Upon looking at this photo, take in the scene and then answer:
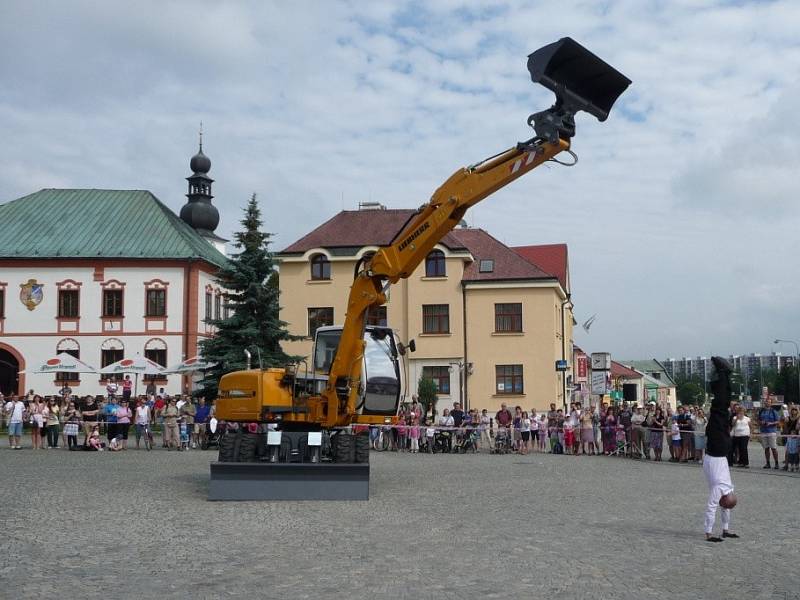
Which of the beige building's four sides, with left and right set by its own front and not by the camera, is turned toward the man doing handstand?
front

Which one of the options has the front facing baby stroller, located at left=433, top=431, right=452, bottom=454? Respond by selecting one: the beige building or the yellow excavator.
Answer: the beige building

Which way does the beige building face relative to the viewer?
toward the camera

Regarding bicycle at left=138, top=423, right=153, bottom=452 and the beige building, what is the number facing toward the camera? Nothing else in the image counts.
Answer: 2

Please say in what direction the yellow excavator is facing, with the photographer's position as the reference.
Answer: facing the viewer and to the right of the viewer

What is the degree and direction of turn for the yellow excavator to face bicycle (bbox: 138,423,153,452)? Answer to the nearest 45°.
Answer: approximately 180°

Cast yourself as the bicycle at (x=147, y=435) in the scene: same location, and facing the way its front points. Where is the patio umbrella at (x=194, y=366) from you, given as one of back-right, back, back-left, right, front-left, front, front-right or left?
back

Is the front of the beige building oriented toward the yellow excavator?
yes

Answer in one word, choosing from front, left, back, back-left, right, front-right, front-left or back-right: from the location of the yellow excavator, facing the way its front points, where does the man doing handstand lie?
front

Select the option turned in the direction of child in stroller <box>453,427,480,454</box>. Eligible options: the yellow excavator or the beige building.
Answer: the beige building

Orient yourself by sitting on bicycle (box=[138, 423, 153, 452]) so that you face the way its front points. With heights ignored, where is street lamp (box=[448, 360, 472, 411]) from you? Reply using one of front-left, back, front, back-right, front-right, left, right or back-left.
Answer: back-left

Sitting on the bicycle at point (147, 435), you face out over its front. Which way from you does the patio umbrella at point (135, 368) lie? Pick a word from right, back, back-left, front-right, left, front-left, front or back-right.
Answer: back
